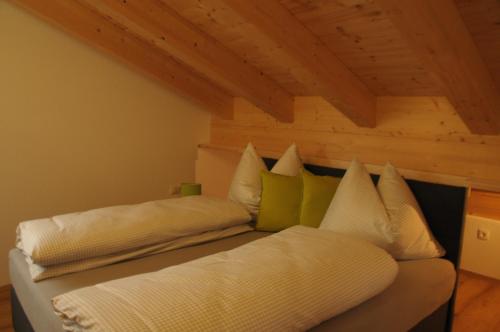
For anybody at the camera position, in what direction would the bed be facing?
facing the viewer and to the left of the viewer
